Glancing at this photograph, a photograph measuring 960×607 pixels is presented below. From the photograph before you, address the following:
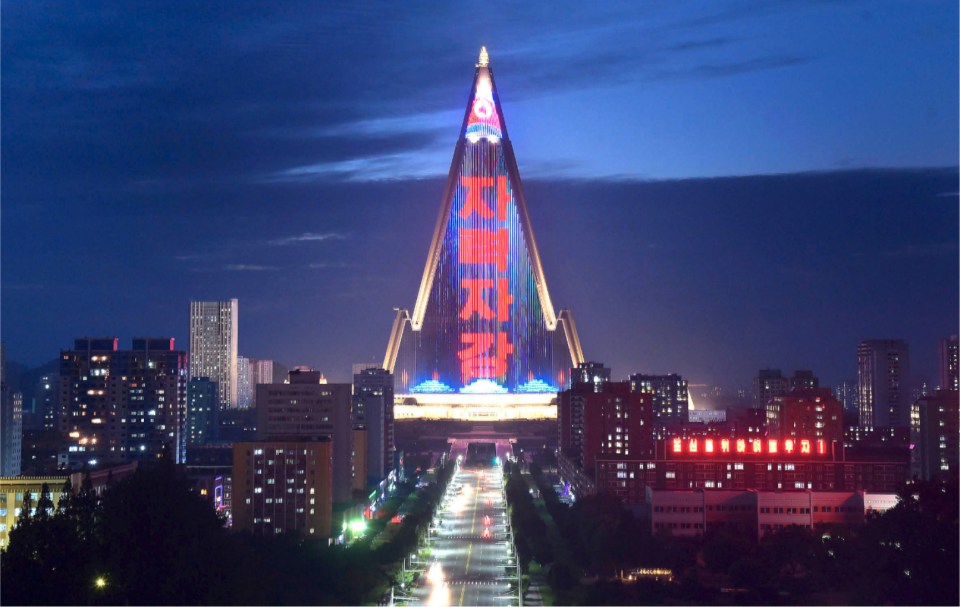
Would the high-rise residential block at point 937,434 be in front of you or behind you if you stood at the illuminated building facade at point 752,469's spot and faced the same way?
behind

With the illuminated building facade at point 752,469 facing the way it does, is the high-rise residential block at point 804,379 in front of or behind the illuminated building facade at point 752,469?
behind

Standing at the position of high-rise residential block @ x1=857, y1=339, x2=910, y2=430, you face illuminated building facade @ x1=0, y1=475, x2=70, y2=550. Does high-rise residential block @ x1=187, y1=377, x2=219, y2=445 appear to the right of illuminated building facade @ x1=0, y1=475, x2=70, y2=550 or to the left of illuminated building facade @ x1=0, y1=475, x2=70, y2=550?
right

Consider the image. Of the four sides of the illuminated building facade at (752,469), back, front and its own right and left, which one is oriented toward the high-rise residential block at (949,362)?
back

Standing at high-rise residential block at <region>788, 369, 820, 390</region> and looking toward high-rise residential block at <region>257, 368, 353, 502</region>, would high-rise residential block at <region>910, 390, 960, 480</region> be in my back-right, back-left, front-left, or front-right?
front-left

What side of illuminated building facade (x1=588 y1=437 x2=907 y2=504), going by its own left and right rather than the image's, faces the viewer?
front

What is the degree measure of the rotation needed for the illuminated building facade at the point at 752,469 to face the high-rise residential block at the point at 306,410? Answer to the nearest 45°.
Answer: approximately 90° to its right

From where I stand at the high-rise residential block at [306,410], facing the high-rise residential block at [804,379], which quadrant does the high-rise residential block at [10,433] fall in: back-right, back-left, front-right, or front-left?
back-left

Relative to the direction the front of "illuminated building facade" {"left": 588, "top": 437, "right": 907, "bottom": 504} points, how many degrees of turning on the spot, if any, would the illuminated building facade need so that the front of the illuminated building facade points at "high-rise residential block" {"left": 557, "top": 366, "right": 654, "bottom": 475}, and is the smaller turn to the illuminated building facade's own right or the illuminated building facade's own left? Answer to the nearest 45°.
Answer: approximately 135° to the illuminated building facade's own right

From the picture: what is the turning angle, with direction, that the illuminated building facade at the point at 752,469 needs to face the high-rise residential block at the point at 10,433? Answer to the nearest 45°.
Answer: approximately 90° to its right

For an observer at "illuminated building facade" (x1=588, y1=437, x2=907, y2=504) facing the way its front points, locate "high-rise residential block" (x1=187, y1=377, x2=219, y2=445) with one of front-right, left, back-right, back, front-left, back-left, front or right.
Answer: back-right

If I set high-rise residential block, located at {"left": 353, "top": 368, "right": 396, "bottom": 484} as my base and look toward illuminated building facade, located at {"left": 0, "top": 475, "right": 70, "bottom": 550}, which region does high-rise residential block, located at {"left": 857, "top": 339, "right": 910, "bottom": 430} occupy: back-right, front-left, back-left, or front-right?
back-left

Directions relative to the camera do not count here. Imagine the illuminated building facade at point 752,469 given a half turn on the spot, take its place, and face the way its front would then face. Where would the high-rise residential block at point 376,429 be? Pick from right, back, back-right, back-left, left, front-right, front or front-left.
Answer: front-left

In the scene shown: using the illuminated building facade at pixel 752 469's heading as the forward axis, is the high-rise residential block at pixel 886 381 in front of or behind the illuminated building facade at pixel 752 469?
behind

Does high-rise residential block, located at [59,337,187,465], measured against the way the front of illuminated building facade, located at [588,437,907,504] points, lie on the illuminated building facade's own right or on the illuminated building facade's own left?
on the illuminated building facade's own right

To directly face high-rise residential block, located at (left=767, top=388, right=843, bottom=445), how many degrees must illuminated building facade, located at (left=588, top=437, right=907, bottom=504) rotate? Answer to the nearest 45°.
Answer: approximately 180°

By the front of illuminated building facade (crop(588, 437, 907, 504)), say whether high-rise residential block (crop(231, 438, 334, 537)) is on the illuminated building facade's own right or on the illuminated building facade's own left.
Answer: on the illuminated building facade's own right
